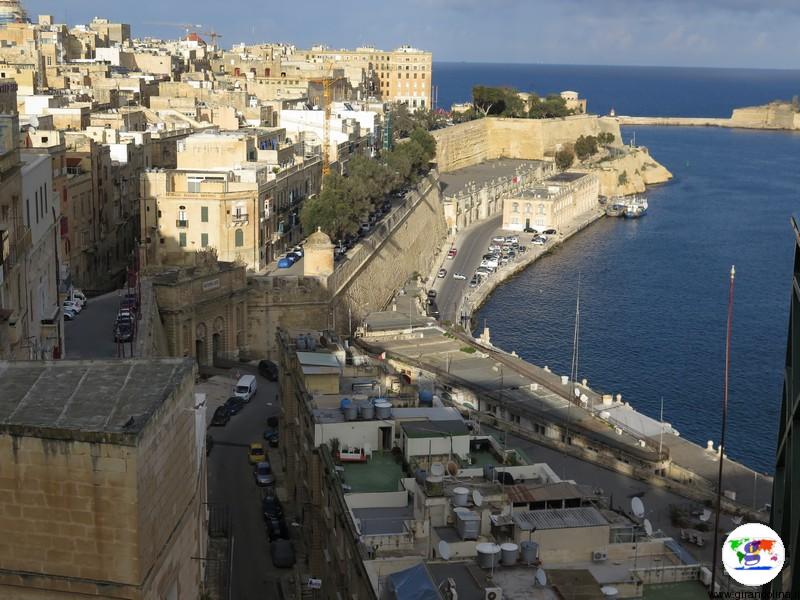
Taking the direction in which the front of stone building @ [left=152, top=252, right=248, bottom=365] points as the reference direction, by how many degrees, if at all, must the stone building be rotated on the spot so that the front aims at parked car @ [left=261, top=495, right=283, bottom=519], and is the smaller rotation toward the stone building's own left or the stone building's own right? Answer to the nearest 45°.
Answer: approximately 45° to the stone building's own right

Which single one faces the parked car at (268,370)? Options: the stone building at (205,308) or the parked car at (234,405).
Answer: the stone building

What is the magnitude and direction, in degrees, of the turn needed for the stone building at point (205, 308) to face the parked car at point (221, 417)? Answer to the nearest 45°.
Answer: approximately 45° to its right

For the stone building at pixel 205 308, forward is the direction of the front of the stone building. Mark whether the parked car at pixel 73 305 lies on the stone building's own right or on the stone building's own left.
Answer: on the stone building's own right

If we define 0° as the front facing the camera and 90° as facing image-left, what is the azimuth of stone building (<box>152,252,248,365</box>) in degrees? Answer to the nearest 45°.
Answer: approximately 315°

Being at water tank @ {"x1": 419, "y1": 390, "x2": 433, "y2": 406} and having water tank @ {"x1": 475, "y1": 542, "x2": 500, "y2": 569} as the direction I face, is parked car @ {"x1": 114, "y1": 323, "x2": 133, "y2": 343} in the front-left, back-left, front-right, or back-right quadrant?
back-right
